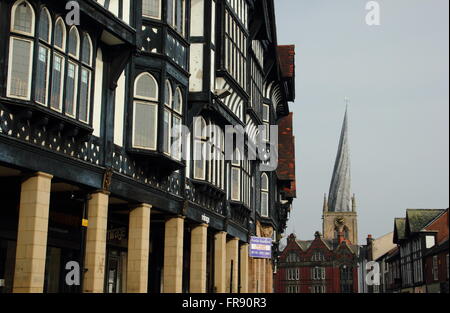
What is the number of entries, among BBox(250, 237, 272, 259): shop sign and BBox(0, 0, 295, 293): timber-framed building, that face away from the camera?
0

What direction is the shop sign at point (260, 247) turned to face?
toward the camera

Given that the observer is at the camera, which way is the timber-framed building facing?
facing the viewer and to the right of the viewer
